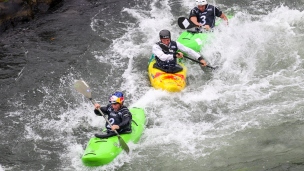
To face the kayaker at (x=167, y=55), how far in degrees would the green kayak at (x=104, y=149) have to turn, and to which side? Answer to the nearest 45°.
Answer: approximately 180°

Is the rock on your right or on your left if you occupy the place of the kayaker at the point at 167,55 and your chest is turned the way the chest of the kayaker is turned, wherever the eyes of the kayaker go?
on your right

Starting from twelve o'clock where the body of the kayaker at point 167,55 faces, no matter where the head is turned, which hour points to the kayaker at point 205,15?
the kayaker at point 205,15 is roughly at 7 o'clock from the kayaker at point 167,55.

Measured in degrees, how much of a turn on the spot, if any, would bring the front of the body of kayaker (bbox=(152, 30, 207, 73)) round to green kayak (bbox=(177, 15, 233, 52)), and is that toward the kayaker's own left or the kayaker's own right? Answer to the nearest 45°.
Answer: approximately 135° to the kayaker's own left

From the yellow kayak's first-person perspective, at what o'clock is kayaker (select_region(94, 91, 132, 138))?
The kayaker is roughly at 1 o'clock from the yellow kayak.

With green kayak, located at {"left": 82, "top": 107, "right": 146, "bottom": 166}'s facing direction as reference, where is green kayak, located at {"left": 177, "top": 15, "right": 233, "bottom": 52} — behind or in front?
behind

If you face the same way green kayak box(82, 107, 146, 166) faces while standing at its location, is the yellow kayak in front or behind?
behind

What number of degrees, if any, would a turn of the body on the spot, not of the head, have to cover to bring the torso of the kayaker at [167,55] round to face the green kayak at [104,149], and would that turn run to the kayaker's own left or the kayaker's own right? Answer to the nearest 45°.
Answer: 0° — they already face it

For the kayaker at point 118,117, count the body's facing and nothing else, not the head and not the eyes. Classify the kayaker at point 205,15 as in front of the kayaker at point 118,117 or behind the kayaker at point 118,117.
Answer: behind

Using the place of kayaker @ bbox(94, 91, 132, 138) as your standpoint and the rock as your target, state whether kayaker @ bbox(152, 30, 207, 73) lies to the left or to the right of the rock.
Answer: right

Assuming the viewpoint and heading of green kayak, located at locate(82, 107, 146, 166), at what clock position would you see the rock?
The rock is roughly at 4 o'clock from the green kayak.

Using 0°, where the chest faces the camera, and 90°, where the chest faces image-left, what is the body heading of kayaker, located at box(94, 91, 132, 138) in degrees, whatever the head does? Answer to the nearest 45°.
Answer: approximately 45°

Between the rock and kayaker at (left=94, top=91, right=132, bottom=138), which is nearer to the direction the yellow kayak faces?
the kayaker

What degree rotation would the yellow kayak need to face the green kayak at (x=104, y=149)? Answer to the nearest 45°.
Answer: approximately 45° to its right
